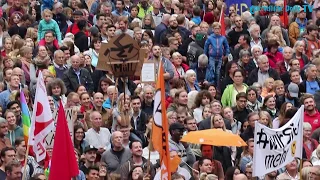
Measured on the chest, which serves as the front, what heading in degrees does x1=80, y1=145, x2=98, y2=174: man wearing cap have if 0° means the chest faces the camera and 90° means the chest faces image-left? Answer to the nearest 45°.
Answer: approximately 315°

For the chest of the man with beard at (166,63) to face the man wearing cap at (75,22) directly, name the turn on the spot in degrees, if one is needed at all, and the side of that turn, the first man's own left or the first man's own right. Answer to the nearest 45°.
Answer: approximately 90° to the first man's own right

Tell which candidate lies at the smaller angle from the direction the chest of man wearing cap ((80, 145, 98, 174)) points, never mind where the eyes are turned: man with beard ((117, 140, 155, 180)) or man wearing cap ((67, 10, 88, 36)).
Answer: the man with beard

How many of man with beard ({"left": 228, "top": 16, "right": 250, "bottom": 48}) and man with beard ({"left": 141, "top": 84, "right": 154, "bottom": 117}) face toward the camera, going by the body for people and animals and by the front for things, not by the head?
2
